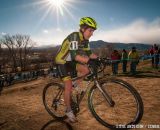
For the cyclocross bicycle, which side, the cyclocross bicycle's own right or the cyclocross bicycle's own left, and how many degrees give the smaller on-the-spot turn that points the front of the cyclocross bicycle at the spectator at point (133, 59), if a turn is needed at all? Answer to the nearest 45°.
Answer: approximately 135° to the cyclocross bicycle's own left

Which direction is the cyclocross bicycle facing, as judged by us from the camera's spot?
facing the viewer and to the right of the viewer
